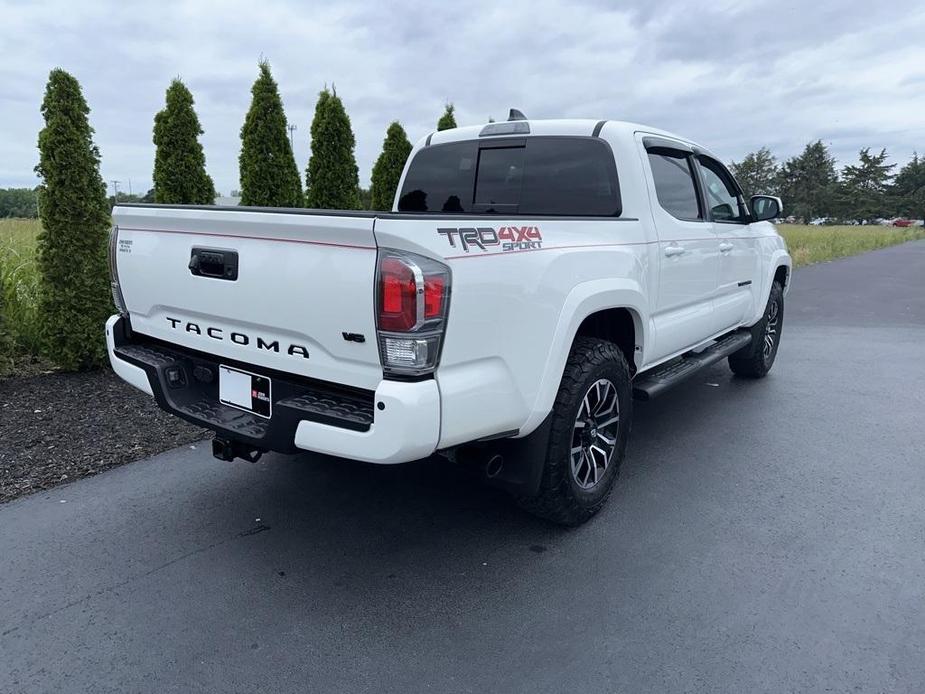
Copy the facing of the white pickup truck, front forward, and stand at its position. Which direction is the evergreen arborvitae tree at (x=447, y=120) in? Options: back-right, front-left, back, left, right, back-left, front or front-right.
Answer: front-left

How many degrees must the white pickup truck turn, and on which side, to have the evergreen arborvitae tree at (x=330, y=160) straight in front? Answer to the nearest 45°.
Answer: approximately 45° to its left

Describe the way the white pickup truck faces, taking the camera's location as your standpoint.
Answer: facing away from the viewer and to the right of the viewer

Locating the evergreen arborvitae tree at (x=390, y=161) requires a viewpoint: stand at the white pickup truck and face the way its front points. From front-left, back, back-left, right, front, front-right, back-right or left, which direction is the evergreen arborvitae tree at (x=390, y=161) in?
front-left

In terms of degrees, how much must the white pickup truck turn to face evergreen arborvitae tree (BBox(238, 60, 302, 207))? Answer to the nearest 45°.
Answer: approximately 45° to its left

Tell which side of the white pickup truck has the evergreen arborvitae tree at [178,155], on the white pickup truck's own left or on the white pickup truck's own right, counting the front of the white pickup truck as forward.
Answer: on the white pickup truck's own left

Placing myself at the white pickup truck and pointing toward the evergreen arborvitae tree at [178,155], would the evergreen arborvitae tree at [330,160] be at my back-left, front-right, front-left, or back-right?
front-right

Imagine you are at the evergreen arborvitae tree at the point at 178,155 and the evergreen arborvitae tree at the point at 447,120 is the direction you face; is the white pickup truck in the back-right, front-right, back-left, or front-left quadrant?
back-right

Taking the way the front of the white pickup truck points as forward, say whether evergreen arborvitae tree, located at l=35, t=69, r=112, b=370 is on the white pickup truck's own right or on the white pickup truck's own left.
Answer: on the white pickup truck's own left
